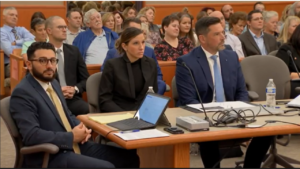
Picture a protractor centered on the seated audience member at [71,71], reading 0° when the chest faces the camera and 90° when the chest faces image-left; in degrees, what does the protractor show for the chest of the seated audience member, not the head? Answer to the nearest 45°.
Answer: approximately 315°

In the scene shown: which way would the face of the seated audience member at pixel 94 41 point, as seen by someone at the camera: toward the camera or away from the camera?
toward the camera

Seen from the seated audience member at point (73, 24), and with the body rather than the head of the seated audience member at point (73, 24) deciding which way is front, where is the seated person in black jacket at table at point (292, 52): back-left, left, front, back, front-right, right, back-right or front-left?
front

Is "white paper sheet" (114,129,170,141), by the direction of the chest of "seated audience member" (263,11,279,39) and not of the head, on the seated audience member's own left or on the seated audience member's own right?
on the seated audience member's own right

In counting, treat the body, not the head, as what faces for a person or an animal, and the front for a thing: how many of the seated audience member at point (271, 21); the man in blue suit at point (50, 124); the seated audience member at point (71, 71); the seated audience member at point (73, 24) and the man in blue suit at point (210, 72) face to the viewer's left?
0

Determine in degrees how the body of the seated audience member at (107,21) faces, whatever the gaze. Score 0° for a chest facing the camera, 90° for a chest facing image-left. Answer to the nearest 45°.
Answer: approximately 315°

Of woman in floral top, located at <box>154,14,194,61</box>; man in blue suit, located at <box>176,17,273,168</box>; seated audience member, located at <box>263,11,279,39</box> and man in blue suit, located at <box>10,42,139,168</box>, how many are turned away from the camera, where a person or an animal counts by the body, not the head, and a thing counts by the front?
0

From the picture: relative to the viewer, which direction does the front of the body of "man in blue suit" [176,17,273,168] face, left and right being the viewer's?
facing the viewer and to the right of the viewer

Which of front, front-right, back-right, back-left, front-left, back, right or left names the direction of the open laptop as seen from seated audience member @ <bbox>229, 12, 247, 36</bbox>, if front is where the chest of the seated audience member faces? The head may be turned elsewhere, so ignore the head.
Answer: front-right

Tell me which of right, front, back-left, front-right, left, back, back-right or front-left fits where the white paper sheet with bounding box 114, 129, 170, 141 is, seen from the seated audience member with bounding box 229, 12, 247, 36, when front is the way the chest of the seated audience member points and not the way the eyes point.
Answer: front-right

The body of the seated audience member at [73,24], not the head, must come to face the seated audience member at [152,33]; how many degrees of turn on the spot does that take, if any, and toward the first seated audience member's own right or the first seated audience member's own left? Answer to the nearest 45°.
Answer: approximately 45° to the first seated audience member's own left

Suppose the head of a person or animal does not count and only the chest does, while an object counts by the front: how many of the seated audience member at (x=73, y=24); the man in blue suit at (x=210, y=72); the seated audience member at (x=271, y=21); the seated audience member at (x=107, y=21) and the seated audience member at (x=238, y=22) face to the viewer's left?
0

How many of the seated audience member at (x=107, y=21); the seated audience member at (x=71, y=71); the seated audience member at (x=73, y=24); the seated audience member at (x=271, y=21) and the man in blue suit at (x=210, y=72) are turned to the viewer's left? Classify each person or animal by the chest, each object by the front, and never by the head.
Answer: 0

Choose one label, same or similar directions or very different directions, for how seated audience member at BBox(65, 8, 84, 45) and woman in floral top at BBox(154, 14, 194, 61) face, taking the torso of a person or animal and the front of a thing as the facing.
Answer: same or similar directions

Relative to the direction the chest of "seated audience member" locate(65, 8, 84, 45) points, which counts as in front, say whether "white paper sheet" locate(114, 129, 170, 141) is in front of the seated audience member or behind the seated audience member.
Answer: in front

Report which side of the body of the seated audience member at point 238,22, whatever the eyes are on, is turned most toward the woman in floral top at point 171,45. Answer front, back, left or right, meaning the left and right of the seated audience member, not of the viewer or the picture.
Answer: right

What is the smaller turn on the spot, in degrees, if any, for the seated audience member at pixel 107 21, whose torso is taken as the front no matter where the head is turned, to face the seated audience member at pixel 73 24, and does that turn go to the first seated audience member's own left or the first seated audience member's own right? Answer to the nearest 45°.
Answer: approximately 135° to the first seated audience member's own right

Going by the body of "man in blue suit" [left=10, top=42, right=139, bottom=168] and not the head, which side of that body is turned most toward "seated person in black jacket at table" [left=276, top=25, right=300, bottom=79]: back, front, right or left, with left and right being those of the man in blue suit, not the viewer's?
left
